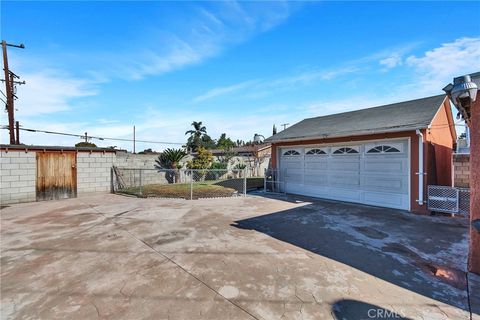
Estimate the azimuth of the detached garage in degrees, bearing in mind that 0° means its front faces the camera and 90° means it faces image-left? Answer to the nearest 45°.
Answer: approximately 45°

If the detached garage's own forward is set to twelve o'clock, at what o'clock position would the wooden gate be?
The wooden gate is roughly at 1 o'clock from the detached garage.

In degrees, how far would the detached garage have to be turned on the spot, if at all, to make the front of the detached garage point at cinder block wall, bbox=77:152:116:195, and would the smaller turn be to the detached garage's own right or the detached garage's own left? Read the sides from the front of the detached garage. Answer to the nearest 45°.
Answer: approximately 45° to the detached garage's own right

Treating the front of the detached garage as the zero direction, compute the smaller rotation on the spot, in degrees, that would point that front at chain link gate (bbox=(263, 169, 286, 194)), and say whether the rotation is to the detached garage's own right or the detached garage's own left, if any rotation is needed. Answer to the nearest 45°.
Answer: approximately 45° to the detached garage's own right

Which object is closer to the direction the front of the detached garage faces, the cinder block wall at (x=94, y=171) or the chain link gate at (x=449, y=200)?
the cinder block wall

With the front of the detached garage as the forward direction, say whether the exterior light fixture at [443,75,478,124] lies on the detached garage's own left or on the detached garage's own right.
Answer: on the detached garage's own left

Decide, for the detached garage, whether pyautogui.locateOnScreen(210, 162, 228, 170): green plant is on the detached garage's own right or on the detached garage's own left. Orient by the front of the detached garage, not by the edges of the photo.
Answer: on the detached garage's own right

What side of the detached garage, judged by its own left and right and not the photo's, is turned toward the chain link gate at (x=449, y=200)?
left

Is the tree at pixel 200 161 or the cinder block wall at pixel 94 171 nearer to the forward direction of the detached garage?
the cinder block wall
